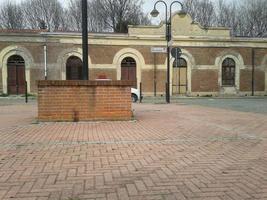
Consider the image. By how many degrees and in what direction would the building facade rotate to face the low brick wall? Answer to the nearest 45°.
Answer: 0° — it already faces it

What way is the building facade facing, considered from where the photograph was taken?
facing the viewer
